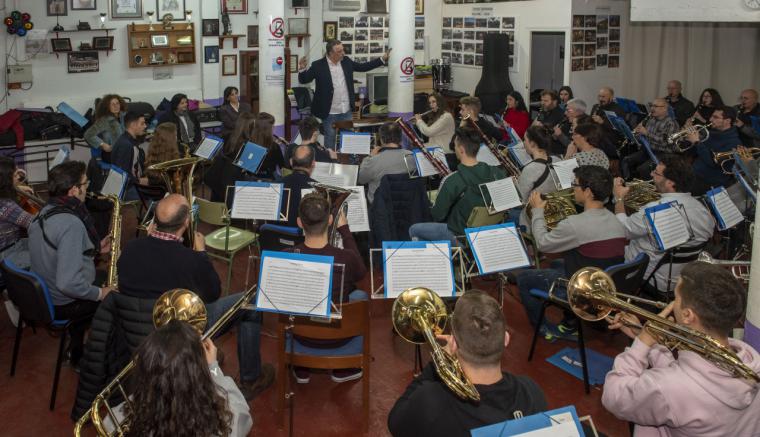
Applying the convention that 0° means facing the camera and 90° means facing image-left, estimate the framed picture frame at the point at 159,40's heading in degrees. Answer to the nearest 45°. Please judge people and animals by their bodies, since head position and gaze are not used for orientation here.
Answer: approximately 0°

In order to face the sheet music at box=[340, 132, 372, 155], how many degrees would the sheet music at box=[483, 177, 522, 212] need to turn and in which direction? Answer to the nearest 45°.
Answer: approximately 135° to its right

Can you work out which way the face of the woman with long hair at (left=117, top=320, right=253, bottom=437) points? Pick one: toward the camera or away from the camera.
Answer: away from the camera

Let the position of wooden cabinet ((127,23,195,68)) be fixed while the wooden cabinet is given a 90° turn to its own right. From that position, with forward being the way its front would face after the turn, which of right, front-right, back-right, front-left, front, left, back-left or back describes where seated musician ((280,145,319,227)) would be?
left

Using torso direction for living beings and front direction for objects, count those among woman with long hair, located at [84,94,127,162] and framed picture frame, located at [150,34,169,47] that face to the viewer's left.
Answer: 0

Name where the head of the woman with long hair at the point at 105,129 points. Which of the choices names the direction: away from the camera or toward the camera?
toward the camera

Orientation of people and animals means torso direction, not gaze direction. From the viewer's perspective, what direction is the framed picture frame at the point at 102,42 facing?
toward the camera

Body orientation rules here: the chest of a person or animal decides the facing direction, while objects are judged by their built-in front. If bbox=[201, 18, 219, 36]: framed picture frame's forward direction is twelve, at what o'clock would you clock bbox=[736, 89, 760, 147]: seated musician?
The seated musician is roughly at 10 o'clock from the framed picture frame.

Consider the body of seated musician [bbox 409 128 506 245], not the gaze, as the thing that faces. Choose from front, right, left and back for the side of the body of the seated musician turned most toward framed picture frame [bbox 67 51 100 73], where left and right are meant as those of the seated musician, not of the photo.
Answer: front

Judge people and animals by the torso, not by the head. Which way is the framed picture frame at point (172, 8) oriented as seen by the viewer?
toward the camera

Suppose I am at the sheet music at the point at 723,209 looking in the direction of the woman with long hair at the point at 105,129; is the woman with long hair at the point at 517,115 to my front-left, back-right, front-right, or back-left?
front-right

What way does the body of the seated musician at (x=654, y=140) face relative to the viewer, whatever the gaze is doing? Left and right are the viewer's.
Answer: facing the viewer and to the left of the viewer

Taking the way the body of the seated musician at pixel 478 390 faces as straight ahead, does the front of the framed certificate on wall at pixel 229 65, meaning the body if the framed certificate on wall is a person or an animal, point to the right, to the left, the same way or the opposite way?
the opposite way

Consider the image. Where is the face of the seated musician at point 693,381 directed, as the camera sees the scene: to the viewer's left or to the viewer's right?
to the viewer's left

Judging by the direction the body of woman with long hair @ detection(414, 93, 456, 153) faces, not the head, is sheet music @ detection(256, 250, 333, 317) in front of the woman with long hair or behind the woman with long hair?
in front

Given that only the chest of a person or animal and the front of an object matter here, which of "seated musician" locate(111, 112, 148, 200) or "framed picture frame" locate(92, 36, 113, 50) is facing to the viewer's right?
the seated musician
